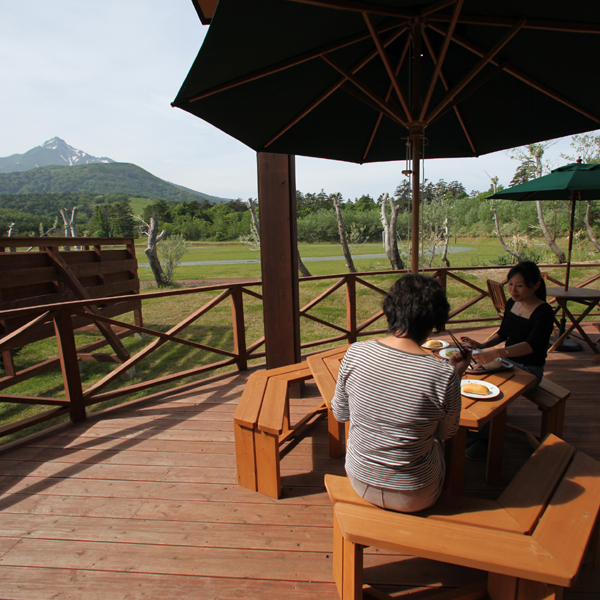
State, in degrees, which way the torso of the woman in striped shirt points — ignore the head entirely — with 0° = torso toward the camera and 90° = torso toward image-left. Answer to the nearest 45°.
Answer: approximately 180°

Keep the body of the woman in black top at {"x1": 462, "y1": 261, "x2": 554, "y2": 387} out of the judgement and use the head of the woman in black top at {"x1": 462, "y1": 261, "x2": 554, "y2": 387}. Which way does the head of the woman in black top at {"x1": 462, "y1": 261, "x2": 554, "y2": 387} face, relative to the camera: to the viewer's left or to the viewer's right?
to the viewer's left

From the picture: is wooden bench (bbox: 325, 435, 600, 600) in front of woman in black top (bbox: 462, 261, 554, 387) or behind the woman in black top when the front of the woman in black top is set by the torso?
in front

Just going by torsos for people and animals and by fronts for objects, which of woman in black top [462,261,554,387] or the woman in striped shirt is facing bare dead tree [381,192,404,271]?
the woman in striped shirt

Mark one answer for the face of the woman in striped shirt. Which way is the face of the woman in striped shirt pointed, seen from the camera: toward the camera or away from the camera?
away from the camera

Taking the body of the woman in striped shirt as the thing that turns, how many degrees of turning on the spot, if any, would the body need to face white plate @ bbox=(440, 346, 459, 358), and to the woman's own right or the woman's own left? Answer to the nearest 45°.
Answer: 0° — they already face it

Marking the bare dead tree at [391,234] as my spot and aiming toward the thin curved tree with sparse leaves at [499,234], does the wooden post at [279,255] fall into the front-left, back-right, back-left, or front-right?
back-right

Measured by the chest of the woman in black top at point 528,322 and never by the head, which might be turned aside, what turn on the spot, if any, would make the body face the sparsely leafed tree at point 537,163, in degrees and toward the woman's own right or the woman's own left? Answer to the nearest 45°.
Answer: approximately 135° to the woman's own right

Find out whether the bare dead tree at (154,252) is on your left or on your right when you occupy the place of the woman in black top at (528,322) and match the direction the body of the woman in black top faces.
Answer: on your right

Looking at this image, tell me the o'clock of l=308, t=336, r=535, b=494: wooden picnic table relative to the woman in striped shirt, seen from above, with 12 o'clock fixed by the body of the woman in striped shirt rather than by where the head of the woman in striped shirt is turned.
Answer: The wooden picnic table is roughly at 1 o'clock from the woman in striped shirt.

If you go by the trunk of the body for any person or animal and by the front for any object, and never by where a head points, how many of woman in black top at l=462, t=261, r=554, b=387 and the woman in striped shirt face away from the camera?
1

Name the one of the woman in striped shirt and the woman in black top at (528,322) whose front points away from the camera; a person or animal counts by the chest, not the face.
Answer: the woman in striped shirt

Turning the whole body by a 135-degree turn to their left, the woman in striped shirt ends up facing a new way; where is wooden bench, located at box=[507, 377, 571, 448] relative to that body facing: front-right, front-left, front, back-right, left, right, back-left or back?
back
